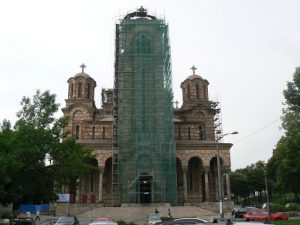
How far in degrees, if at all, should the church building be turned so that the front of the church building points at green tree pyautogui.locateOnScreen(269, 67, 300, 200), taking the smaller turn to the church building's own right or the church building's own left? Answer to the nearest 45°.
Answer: approximately 90° to the church building's own left

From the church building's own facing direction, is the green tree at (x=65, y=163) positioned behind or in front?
in front

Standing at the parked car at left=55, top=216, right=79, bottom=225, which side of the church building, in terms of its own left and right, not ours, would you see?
front

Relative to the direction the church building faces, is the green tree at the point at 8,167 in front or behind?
in front

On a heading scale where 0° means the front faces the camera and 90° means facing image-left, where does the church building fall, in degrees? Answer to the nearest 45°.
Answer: approximately 0°

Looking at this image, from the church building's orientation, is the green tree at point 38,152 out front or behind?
out front

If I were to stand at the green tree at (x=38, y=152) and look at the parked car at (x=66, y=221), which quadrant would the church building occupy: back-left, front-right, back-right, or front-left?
back-left

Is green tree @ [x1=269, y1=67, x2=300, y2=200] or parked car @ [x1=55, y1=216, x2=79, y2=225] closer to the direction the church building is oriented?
the parked car
